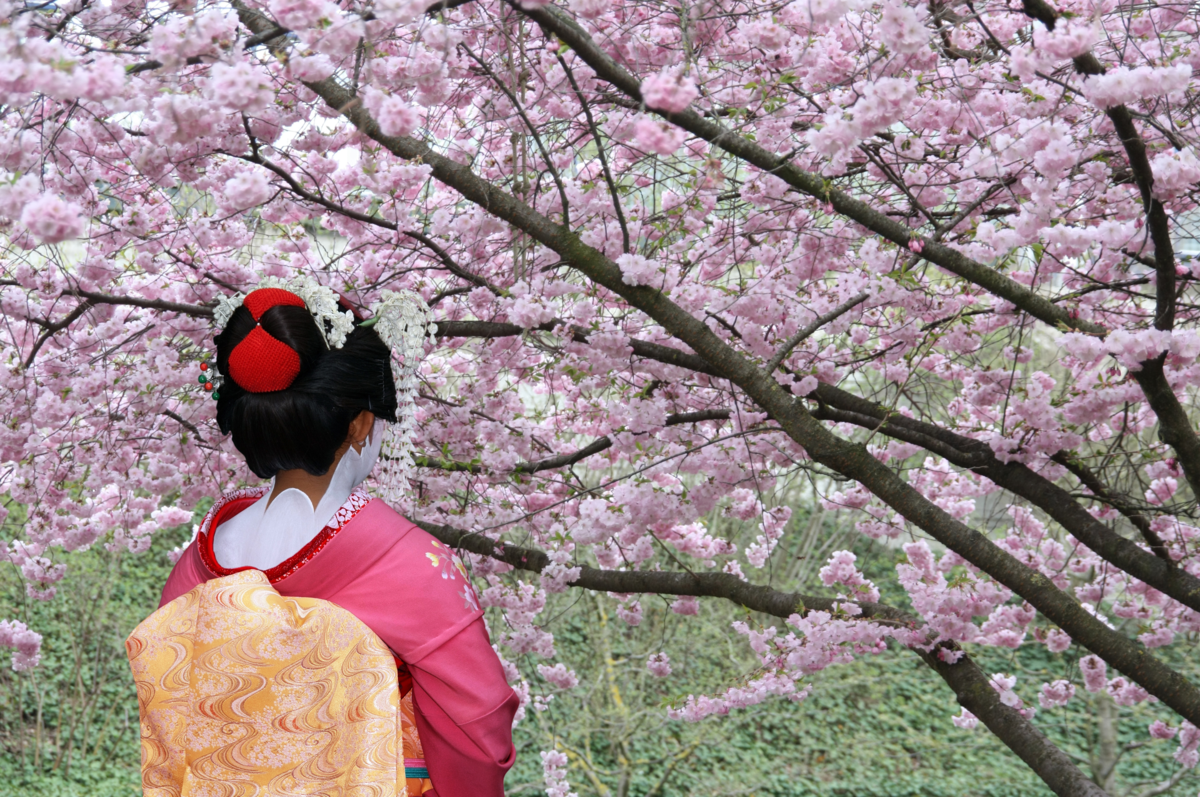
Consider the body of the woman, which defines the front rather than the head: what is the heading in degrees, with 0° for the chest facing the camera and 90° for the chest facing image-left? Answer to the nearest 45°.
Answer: approximately 225°

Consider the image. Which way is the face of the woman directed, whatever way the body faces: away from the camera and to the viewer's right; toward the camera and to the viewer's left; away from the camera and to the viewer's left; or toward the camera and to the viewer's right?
away from the camera and to the viewer's right
